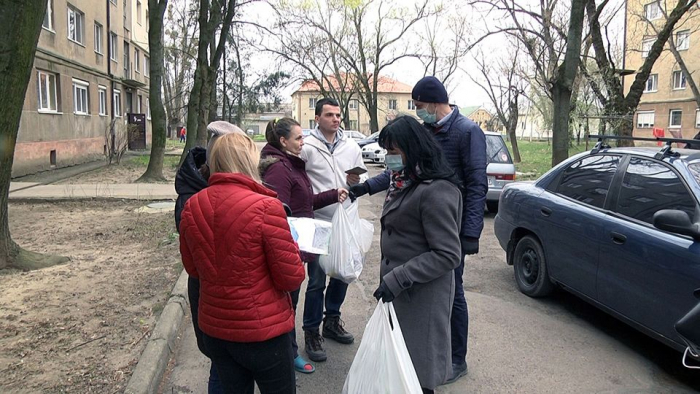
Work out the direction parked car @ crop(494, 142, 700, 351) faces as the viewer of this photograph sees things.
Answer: facing the viewer and to the right of the viewer

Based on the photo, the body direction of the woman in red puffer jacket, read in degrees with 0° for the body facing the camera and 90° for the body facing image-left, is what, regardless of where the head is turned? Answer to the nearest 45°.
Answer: approximately 225°

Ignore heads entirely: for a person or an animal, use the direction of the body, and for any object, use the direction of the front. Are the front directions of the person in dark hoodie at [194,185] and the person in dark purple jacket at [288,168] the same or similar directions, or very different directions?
same or similar directions

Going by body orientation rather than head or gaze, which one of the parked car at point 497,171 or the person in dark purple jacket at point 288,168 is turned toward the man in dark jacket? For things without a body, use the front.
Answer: the person in dark purple jacket

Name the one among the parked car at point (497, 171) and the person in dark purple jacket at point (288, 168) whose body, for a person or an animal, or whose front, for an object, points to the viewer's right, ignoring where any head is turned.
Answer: the person in dark purple jacket

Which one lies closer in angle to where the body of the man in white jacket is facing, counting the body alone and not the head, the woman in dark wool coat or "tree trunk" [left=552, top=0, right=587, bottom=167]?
the woman in dark wool coat

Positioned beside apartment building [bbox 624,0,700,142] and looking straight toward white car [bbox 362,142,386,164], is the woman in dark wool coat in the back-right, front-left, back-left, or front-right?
front-left

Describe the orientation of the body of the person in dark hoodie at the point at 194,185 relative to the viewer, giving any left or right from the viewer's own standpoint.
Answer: facing to the right of the viewer

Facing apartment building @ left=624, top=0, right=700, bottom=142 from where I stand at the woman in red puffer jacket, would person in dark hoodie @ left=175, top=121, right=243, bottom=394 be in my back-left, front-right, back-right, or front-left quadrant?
front-left

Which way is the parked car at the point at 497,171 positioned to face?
away from the camera

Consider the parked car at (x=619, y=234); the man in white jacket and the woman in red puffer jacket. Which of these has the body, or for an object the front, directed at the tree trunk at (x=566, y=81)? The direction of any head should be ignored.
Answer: the woman in red puffer jacket

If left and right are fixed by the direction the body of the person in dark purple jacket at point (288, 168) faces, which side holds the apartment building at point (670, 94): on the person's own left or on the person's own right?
on the person's own left

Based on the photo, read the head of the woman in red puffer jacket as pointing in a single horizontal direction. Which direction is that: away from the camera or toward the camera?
away from the camera
